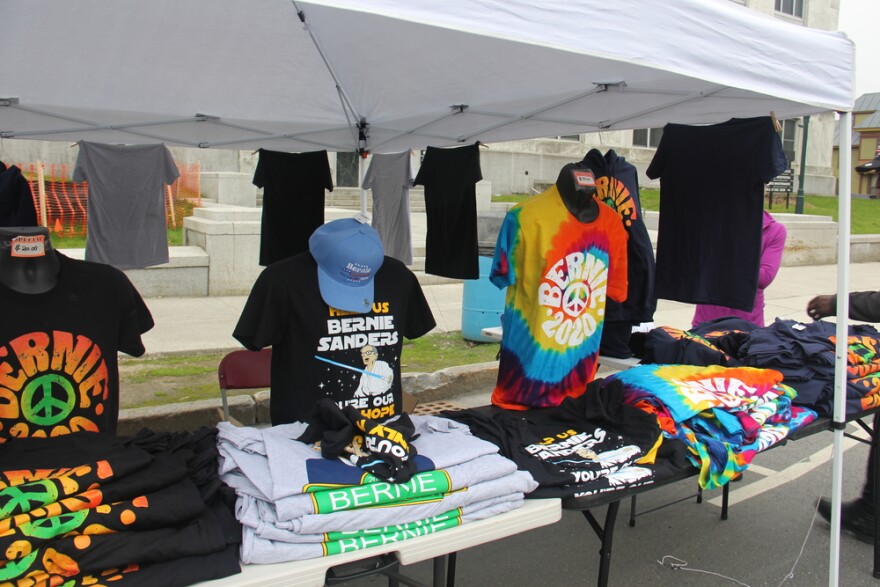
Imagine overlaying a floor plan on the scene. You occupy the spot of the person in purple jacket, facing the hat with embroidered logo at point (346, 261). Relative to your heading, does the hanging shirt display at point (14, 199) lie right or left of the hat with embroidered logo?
right

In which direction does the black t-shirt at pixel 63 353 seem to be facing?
toward the camera

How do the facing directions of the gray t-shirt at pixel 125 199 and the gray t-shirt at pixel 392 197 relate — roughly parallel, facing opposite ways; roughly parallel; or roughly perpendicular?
roughly parallel

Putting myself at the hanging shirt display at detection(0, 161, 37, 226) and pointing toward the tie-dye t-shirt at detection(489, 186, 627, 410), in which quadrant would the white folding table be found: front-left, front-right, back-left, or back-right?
front-right

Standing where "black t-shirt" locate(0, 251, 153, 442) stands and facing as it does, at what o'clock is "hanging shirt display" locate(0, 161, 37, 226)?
The hanging shirt display is roughly at 6 o'clock from the black t-shirt.

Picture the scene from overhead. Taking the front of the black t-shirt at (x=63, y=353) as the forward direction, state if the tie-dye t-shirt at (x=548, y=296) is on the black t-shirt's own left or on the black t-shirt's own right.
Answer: on the black t-shirt's own left

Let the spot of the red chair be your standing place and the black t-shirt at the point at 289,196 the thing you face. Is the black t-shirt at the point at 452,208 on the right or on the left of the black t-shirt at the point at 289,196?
right

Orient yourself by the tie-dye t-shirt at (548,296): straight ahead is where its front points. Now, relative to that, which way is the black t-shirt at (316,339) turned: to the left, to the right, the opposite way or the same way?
the same way

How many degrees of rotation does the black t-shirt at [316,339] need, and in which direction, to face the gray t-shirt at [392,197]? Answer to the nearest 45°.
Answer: approximately 135° to its left

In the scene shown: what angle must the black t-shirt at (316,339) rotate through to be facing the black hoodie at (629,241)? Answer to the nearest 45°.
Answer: approximately 90° to its left
